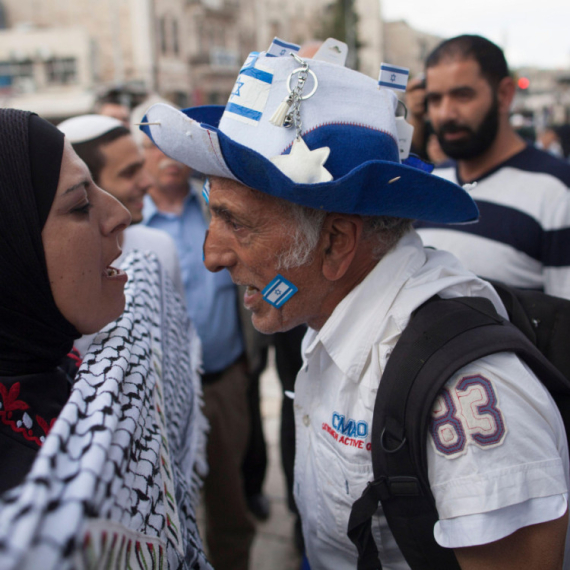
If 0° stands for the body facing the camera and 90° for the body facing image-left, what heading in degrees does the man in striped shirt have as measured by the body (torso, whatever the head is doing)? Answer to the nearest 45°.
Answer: approximately 45°

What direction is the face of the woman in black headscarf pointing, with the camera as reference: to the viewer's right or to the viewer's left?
to the viewer's right

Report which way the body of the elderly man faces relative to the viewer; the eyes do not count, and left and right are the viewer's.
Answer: facing to the left of the viewer

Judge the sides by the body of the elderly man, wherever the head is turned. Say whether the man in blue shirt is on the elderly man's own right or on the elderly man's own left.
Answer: on the elderly man's own right

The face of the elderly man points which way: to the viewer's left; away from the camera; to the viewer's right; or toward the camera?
to the viewer's left

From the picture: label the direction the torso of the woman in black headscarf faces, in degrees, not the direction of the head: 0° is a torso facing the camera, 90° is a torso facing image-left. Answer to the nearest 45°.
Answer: approximately 270°
